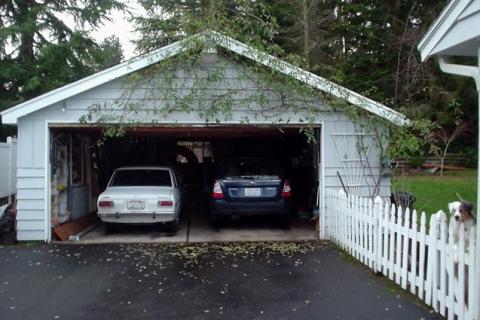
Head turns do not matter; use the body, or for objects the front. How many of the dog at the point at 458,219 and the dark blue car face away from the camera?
1

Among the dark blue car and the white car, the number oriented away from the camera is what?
2

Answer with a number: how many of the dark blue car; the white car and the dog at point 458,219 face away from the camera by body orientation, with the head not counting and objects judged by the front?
2

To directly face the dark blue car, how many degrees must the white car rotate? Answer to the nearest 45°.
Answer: approximately 90° to its right

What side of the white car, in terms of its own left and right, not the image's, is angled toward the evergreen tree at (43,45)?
front

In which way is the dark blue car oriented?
away from the camera

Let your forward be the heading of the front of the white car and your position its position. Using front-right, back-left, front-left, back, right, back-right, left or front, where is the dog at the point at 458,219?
back-right

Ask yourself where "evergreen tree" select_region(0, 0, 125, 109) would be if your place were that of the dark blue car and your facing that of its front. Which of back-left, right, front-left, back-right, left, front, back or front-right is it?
front-left

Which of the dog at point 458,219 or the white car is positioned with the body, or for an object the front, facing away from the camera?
the white car

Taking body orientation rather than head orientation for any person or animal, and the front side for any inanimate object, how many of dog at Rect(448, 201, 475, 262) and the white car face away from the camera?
1

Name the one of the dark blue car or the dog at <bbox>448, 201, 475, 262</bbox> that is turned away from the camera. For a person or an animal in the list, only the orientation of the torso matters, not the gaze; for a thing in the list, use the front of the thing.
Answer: the dark blue car

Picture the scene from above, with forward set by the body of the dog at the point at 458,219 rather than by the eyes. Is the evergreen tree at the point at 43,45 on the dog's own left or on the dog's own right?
on the dog's own right

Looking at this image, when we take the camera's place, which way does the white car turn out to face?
facing away from the viewer
